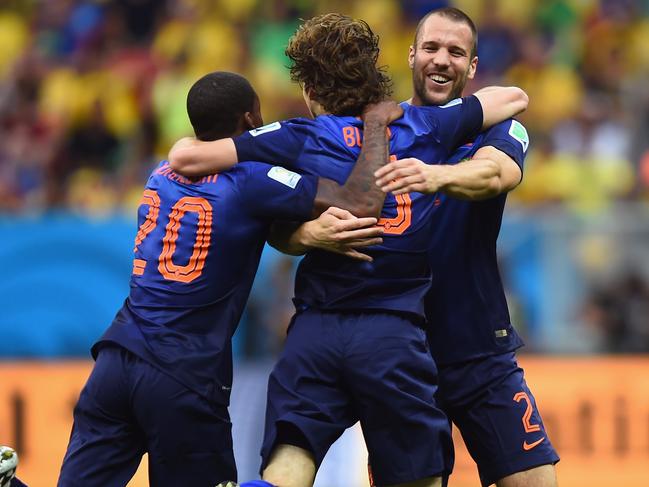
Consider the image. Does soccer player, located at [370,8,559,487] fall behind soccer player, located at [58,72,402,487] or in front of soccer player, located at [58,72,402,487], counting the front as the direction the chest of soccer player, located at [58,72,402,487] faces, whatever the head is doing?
in front

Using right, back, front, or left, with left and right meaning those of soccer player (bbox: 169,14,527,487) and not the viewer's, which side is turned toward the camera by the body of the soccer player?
back

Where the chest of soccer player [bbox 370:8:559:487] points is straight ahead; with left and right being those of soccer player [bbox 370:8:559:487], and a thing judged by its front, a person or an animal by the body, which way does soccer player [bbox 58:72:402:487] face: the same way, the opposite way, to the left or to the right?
the opposite way

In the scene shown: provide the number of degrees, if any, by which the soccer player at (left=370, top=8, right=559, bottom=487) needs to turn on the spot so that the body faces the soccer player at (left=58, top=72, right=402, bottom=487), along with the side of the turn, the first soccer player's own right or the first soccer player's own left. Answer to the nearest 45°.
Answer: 0° — they already face them

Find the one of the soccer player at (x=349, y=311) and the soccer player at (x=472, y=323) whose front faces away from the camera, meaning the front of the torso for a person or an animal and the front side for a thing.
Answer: the soccer player at (x=349, y=311)

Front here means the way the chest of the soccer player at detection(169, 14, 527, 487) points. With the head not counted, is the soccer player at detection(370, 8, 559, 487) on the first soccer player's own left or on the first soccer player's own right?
on the first soccer player's own right

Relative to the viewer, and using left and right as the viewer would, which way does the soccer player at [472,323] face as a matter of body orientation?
facing the viewer and to the left of the viewer

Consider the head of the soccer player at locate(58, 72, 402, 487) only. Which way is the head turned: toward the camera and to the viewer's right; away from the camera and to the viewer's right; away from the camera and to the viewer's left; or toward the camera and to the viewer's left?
away from the camera and to the viewer's right

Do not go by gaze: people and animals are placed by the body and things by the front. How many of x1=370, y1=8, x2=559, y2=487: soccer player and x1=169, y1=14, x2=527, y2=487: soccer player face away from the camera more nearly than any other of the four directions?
1

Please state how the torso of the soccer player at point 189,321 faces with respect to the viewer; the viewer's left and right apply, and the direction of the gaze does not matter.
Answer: facing away from the viewer and to the right of the viewer
